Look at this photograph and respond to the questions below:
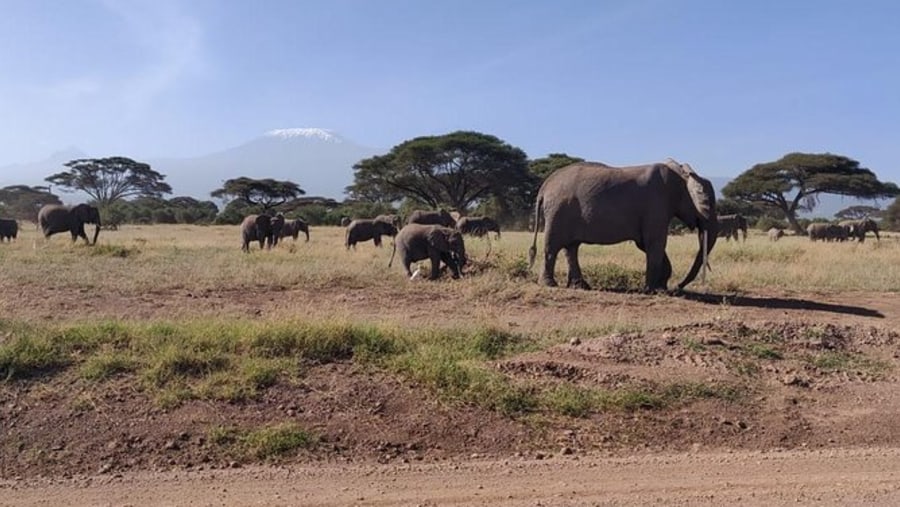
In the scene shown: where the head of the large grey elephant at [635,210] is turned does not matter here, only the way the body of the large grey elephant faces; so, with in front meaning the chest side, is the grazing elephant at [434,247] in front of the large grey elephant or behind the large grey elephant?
behind

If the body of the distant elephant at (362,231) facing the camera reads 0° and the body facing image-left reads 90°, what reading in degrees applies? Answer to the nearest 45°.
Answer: approximately 270°

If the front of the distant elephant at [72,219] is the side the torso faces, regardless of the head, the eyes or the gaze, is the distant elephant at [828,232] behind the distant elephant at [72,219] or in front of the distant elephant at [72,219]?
in front

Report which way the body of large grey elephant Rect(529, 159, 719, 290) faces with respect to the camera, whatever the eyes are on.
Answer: to the viewer's right

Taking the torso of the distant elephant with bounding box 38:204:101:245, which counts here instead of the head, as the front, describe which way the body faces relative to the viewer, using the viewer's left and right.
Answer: facing to the right of the viewer

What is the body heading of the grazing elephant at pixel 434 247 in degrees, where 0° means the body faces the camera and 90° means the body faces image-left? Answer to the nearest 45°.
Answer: approximately 270°

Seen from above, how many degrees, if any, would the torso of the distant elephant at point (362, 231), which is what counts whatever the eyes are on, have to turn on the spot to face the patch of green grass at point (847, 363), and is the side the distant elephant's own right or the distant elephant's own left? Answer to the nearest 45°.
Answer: approximately 90° to the distant elephant's own right

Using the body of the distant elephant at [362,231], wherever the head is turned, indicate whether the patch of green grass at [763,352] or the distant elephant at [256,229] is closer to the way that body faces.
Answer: the patch of green grass
